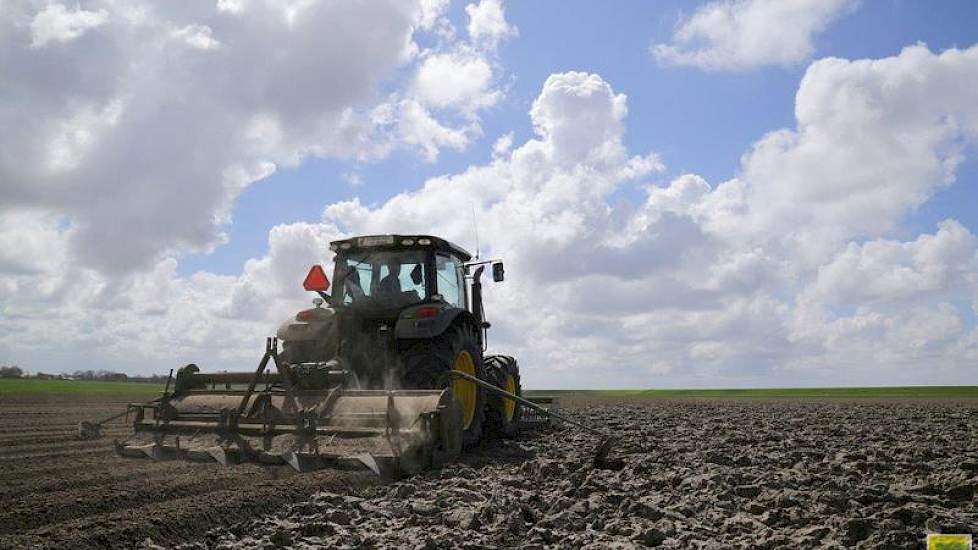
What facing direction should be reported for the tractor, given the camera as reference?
facing away from the viewer and to the right of the viewer
